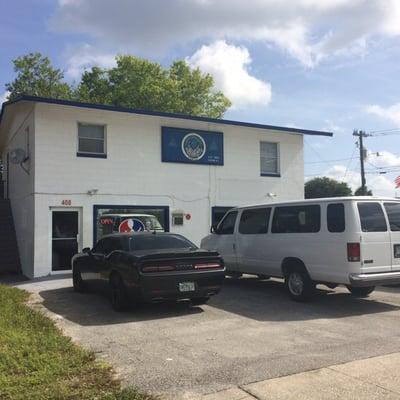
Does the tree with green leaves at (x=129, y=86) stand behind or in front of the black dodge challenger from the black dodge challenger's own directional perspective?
in front

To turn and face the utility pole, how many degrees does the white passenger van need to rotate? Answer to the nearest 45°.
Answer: approximately 45° to its right

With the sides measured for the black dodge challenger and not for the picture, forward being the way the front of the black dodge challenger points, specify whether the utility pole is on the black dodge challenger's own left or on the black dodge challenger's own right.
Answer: on the black dodge challenger's own right

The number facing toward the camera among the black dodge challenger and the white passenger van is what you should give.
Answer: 0

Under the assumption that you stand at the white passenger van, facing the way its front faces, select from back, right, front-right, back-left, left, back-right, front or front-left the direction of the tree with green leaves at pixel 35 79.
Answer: front

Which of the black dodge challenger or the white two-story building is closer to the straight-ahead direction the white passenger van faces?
the white two-story building

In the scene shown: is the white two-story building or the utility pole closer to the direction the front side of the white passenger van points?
the white two-story building

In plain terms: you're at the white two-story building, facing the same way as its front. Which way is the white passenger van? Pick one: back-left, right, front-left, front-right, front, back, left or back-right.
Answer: front

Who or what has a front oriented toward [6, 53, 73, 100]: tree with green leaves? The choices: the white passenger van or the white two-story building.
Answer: the white passenger van

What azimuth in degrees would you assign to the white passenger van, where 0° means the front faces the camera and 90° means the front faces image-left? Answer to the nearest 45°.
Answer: approximately 135°

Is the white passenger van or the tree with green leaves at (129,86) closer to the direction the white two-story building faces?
the white passenger van

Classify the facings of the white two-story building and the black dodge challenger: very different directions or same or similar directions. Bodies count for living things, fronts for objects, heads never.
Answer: very different directions

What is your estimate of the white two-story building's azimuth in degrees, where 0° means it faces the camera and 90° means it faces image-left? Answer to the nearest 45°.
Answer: approximately 315°

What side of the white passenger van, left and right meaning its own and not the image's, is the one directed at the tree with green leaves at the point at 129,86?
front

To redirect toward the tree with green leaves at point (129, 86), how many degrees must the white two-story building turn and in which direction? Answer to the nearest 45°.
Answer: approximately 135° to its left

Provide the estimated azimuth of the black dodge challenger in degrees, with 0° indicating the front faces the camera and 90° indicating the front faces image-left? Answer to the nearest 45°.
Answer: approximately 135°

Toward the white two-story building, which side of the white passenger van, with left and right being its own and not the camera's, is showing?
front
